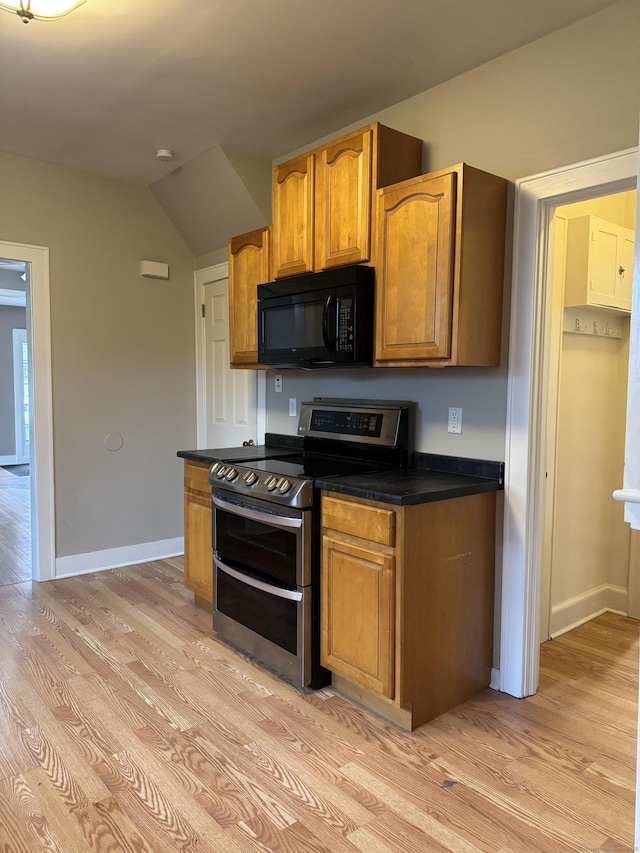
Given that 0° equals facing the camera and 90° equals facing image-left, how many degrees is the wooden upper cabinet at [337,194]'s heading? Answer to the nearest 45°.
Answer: approximately 45°

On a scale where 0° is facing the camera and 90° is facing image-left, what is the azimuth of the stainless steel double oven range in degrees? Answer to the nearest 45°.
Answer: approximately 45°

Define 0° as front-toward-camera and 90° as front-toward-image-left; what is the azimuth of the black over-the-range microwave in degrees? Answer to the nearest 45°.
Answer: approximately 45°

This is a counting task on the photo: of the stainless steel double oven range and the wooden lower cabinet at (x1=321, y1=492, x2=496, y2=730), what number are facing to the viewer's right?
0

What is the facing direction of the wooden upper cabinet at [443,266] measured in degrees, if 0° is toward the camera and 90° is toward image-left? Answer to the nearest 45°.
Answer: approximately 45°

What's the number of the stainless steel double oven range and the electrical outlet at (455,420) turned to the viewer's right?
0

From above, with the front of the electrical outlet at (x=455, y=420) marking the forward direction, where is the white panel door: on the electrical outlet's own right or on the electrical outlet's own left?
on the electrical outlet's own right

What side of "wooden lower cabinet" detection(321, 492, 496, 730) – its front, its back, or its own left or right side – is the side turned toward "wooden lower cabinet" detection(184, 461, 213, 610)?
right

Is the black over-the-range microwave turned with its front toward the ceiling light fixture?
yes

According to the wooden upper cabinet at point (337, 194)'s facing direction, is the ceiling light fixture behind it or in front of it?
in front
